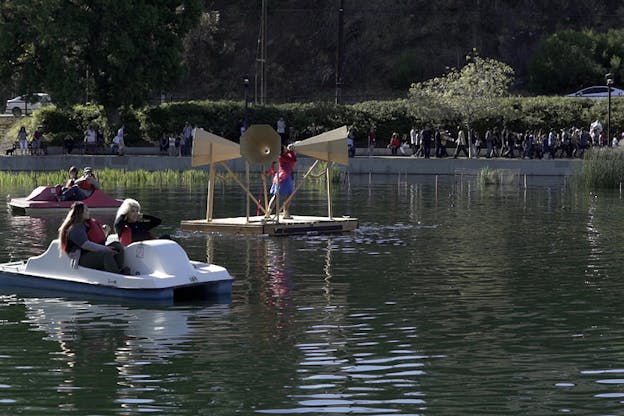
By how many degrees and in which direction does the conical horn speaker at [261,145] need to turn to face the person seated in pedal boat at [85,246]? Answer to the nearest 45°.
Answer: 0° — it already faces them

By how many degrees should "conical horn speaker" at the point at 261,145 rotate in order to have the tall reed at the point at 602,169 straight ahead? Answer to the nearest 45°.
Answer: approximately 135° to its left

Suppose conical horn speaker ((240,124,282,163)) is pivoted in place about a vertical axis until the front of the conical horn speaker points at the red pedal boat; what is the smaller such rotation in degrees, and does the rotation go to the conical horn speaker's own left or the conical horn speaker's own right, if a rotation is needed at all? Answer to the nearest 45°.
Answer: approximately 135° to the conical horn speaker's own right

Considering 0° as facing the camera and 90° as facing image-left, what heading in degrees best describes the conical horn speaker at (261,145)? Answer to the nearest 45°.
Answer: approximately 0°

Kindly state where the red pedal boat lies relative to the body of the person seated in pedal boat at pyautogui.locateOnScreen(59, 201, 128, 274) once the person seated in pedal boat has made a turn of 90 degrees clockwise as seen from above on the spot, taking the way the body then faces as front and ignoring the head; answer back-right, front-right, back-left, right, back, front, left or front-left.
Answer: back

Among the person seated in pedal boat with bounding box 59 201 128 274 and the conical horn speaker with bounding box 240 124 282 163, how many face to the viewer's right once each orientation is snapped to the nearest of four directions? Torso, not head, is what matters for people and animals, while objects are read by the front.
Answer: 1

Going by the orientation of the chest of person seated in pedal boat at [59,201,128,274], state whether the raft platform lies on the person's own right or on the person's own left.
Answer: on the person's own left

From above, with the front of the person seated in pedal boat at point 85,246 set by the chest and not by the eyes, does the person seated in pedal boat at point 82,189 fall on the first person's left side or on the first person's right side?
on the first person's left side

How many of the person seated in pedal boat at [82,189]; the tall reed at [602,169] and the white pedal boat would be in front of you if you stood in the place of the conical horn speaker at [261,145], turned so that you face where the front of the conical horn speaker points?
1

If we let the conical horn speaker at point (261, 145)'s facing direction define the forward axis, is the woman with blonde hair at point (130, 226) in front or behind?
in front

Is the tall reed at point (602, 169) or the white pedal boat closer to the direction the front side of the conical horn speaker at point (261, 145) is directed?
the white pedal boat

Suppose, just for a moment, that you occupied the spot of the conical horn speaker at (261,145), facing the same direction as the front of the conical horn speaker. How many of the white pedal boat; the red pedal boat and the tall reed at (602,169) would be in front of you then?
1

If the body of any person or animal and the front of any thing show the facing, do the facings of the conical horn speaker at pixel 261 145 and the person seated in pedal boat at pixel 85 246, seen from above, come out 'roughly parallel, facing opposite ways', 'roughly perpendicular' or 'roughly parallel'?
roughly perpendicular

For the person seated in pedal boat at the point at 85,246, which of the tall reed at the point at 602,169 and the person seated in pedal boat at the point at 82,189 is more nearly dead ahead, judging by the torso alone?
the tall reed

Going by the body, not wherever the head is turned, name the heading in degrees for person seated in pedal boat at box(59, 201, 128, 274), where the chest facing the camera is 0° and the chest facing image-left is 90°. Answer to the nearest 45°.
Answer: approximately 270°
